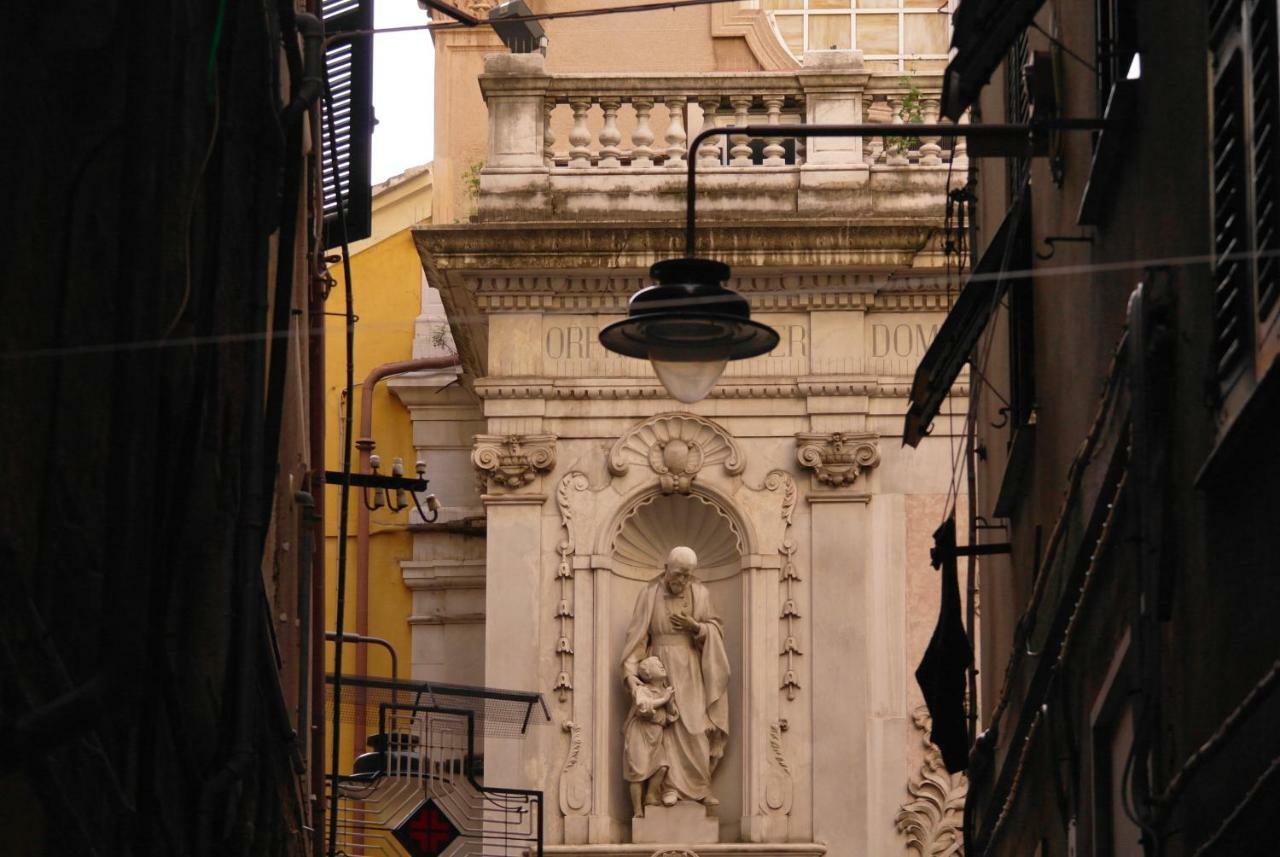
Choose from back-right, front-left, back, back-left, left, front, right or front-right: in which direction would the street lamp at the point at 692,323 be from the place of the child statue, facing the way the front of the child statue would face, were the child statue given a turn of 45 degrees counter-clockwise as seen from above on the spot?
right

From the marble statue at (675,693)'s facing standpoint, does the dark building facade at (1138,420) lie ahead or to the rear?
ahead

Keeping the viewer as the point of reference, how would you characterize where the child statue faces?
facing the viewer and to the right of the viewer

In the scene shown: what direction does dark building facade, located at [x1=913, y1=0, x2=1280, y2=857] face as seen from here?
to the viewer's left

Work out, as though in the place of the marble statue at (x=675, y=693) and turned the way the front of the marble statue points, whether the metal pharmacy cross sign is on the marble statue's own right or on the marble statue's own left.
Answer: on the marble statue's own right

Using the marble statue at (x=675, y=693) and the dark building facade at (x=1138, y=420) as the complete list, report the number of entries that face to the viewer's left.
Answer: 1

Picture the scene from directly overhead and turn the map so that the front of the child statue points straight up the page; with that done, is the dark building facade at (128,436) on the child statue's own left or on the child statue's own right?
on the child statue's own right

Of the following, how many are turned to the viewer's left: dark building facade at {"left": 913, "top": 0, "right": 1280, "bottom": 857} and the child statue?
1

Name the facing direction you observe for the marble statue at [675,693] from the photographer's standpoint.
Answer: facing the viewer

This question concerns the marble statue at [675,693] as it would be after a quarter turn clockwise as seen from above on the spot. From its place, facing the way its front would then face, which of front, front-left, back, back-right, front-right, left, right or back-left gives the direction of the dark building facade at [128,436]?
left

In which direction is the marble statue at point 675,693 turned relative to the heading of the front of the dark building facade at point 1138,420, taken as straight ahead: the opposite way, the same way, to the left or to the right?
to the left
